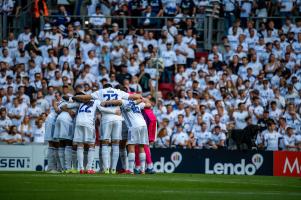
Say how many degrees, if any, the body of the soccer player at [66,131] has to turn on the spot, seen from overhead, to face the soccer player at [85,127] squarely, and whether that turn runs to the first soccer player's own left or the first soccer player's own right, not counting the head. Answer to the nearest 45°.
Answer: approximately 45° to the first soccer player's own right

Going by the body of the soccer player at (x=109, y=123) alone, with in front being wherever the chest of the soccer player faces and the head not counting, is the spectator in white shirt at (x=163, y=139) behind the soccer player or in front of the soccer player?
in front

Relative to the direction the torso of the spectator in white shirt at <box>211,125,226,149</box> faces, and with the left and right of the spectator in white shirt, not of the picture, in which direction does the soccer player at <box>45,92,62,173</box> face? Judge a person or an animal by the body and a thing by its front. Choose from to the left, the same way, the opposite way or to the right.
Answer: to the left

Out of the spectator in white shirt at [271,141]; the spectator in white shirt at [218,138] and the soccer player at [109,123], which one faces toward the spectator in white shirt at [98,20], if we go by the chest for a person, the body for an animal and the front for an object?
the soccer player

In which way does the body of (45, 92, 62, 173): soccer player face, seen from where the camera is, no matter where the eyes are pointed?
to the viewer's right

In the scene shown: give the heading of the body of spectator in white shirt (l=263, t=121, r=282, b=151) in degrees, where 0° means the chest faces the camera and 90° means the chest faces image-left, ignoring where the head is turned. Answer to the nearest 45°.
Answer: approximately 0°

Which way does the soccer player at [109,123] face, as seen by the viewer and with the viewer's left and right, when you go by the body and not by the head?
facing away from the viewer

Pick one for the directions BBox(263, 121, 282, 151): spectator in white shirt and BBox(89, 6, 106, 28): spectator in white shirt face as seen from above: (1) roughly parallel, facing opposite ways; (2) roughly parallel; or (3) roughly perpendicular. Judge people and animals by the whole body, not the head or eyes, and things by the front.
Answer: roughly parallel

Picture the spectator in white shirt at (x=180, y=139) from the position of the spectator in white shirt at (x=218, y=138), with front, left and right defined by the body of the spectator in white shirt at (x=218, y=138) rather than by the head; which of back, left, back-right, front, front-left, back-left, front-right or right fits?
right

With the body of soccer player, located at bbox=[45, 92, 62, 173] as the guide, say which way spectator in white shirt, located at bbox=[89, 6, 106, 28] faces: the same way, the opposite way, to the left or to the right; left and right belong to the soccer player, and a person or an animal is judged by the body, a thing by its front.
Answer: to the right

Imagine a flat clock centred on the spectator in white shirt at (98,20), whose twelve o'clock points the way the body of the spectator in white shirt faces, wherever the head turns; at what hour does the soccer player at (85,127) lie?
The soccer player is roughly at 12 o'clock from the spectator in white shirt.

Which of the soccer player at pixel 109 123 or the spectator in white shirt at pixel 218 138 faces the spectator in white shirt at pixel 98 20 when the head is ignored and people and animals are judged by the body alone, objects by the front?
the soccer player

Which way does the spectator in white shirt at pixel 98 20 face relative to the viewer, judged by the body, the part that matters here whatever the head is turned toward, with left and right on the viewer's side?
facing the viewer

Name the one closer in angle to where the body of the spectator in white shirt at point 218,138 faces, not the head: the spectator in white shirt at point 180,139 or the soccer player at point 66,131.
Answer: the soccer player

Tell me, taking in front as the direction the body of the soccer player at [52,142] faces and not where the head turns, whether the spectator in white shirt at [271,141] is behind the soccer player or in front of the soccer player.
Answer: in front

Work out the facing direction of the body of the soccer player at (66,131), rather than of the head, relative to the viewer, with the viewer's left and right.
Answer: facing to the right of the viewer
